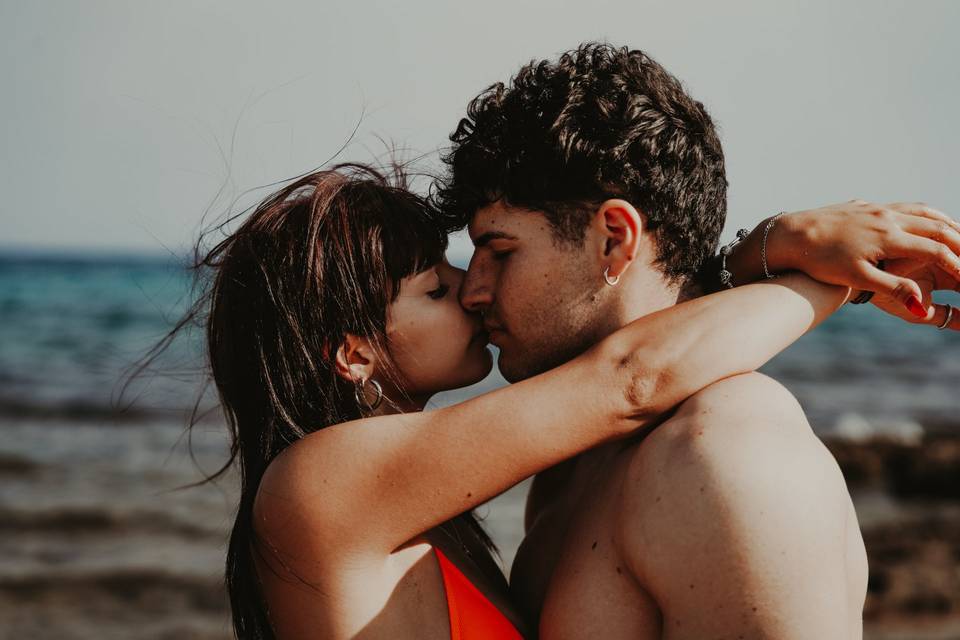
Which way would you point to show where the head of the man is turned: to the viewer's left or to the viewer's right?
to the viewer's left

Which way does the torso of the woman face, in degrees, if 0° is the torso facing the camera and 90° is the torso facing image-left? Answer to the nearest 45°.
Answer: approximately 270°

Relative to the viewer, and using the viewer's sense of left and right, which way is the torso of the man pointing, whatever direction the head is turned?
facing to the left of the viewer

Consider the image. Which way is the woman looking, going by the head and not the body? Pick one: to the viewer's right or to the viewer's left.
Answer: to the viewer's right

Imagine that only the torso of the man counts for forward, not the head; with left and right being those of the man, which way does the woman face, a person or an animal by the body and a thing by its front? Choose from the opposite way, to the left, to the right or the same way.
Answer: the opposite way
